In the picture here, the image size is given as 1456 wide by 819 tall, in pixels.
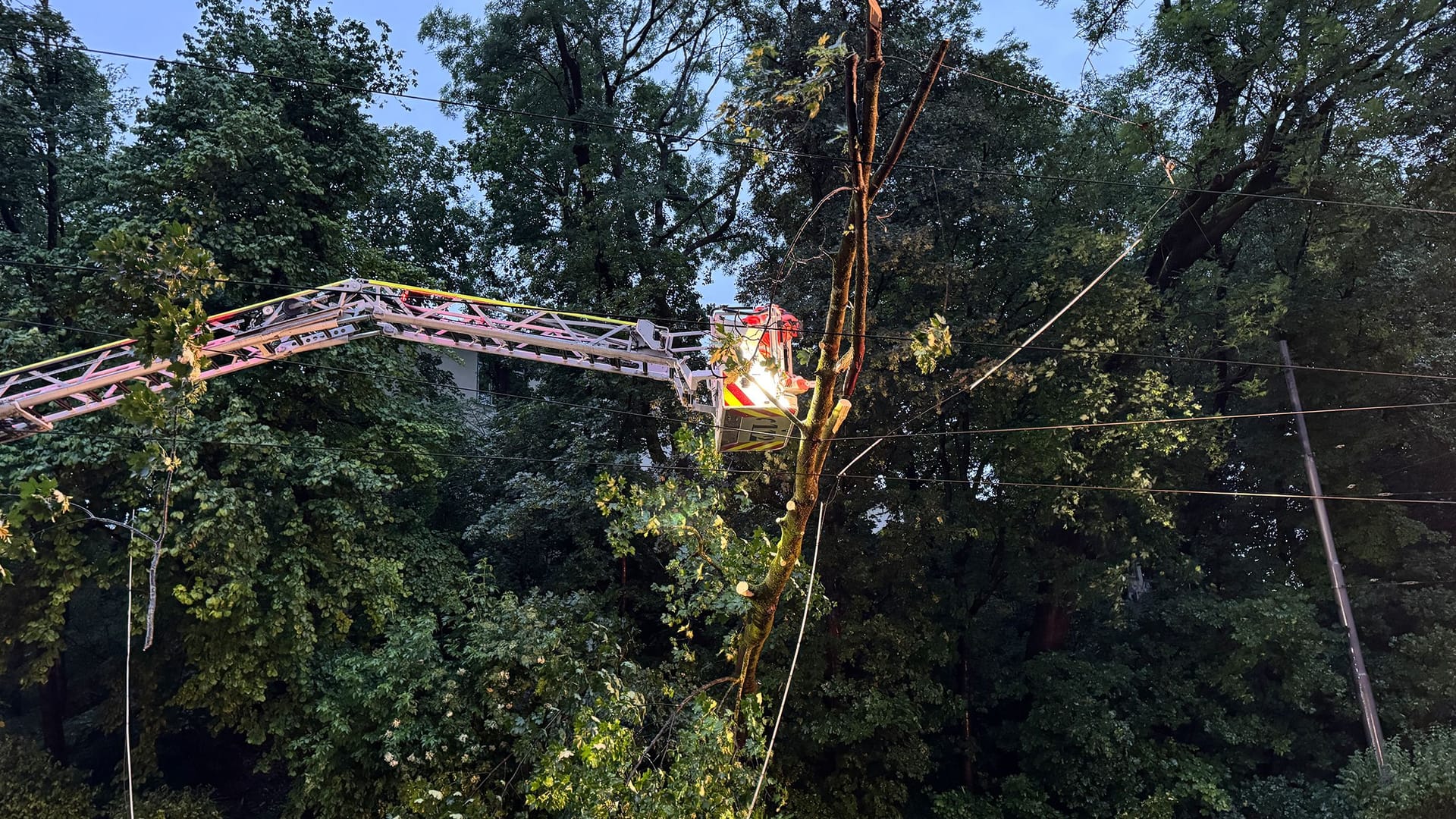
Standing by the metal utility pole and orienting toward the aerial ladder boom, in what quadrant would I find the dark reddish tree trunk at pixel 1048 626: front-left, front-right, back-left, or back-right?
front-right

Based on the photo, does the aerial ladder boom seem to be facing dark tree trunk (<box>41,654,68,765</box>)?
no

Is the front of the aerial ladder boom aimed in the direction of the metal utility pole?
yes

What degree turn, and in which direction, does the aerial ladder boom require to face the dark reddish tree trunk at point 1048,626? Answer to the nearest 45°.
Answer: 0° — it already faces it

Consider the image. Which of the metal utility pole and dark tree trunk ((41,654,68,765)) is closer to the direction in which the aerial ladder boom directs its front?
the metal utility pole

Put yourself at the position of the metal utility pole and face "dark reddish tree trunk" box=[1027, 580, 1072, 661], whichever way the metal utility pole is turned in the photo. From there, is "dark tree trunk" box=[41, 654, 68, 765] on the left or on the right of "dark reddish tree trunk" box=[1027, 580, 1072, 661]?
left

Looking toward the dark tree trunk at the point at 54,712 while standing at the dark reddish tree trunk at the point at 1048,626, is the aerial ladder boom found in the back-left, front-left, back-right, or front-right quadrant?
front-left

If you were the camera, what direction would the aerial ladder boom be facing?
facing to the right of the viewer

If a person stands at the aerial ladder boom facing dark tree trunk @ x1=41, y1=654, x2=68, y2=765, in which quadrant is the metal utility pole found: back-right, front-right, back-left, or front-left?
back-right

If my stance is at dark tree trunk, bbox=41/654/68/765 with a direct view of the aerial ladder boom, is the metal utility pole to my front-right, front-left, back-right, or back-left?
front-left
